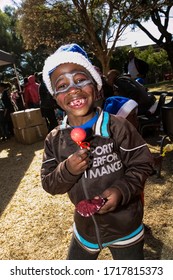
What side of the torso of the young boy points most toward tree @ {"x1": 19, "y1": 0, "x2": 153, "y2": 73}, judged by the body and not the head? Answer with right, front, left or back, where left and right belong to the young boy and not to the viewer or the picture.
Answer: back

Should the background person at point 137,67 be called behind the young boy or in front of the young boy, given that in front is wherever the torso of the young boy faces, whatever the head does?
behind

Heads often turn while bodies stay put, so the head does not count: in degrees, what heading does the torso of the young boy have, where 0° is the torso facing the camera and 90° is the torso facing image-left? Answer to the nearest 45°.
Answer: approximately 0°
